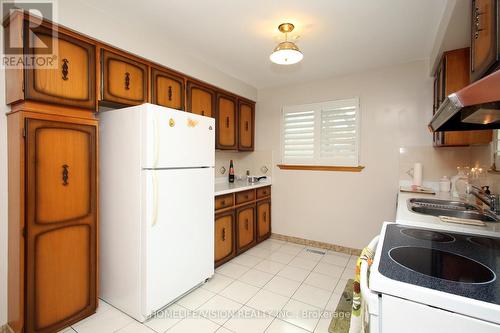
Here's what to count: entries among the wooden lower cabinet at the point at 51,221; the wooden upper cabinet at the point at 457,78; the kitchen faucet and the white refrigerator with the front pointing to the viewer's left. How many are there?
2

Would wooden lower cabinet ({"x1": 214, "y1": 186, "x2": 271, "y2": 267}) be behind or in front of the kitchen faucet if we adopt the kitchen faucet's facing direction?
in front

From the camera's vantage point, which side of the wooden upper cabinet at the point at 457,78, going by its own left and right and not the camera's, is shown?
left

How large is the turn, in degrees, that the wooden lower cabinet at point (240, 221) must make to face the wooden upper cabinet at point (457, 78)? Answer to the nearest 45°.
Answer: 0° — it already faces it

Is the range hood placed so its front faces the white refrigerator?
yes

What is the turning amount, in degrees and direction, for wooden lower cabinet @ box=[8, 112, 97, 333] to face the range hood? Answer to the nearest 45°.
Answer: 0° — it already faces it

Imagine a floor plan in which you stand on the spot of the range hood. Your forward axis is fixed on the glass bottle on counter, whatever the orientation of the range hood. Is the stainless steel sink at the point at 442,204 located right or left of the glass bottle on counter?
right

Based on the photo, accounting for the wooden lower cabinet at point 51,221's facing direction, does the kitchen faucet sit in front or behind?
in front

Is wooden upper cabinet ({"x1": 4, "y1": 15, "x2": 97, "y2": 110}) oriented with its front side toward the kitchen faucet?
yes

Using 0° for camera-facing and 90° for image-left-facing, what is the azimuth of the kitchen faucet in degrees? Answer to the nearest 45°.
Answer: approximately 90°

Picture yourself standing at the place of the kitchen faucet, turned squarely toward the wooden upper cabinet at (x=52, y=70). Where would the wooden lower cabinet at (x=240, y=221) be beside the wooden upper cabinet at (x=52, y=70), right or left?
right

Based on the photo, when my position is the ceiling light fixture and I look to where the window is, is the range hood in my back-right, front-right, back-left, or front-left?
back-right

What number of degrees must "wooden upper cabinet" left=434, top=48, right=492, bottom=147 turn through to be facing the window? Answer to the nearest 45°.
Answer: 0° — it already faces it

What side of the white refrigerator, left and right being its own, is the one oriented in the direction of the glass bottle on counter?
left
